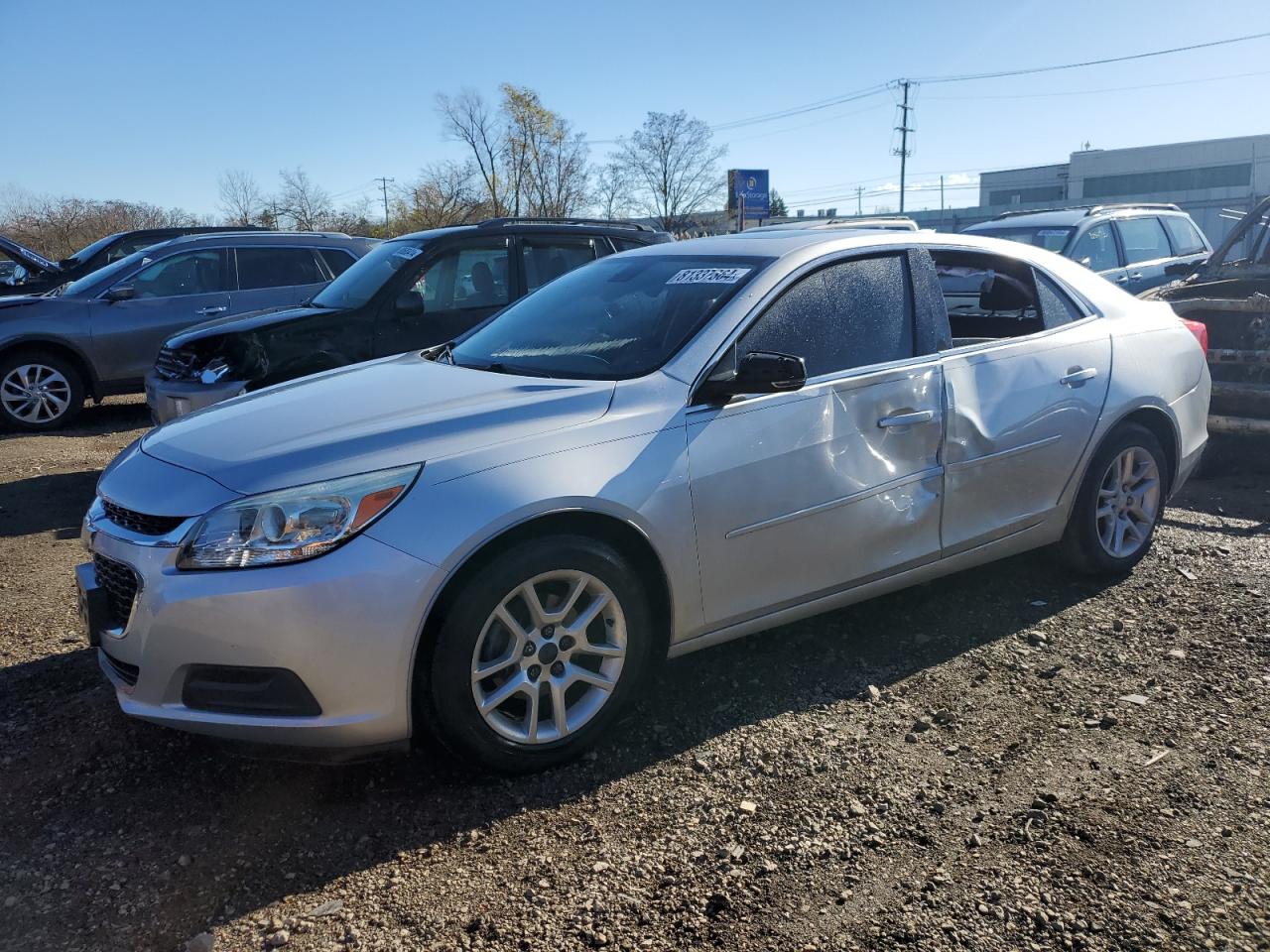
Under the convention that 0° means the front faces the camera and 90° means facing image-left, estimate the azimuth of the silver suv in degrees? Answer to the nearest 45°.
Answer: approximately 45°

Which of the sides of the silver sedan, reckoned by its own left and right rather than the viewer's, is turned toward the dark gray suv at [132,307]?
right

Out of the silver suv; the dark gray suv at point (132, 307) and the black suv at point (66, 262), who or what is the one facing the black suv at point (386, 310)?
the silver suv

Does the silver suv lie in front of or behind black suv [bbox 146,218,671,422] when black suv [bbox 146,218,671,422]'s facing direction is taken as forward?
behind

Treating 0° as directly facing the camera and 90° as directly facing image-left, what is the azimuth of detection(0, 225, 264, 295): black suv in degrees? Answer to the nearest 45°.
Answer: approximately 90°

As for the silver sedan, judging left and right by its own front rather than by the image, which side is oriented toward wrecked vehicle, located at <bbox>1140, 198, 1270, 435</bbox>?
back

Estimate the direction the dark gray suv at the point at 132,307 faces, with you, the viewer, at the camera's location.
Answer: facing to the left of the viewer

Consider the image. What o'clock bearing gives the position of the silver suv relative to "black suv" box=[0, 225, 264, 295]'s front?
The silver suv is roughly at 7 o'clock from the black suv.
